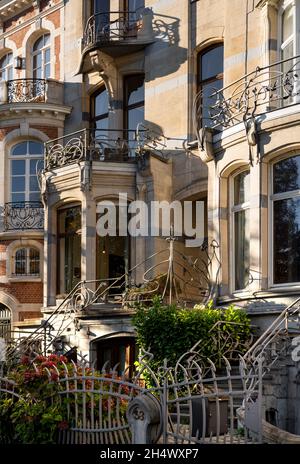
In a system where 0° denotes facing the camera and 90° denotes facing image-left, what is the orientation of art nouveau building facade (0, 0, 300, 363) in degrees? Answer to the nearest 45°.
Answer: approximately 45°

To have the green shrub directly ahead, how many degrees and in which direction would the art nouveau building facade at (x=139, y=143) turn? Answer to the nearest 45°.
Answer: approximately 45° to its left
